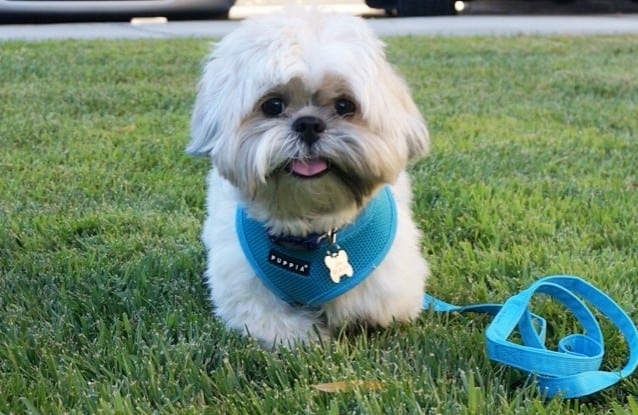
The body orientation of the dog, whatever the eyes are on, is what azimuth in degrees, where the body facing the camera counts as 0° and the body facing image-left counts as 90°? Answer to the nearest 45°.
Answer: approximately 0°
